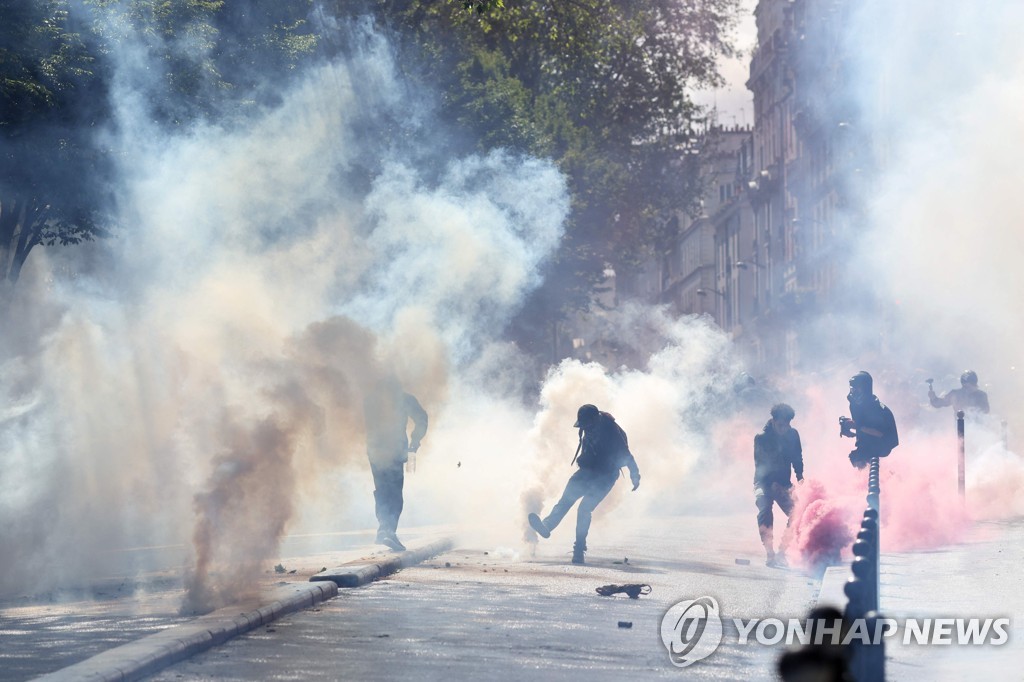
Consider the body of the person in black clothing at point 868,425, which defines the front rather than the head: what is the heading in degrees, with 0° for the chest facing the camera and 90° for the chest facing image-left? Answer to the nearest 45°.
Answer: approximately 90°

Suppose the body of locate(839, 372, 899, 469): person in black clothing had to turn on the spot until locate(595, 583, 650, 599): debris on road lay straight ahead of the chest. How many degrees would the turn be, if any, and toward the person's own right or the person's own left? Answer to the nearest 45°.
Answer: approximately 45° to the person's own left

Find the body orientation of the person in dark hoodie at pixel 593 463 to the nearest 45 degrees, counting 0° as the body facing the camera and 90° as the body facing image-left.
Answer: approximately 45°

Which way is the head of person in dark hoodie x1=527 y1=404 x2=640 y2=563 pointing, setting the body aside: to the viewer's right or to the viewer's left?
to the viewer's left

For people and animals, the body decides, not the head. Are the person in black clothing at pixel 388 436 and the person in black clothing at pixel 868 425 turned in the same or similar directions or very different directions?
very different directions

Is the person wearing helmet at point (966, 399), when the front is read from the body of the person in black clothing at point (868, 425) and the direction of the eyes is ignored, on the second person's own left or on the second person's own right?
on the second person's own right

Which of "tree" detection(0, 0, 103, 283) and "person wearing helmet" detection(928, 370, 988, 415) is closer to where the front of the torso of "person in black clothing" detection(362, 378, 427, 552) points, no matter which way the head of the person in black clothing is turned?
the person wearing helmet

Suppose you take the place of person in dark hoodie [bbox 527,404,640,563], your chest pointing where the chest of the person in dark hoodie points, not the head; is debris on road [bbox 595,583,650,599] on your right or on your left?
on your left

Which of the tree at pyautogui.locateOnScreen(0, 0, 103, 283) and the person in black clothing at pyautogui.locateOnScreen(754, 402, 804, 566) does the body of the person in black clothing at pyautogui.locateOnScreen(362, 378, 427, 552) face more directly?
the person in black clothing

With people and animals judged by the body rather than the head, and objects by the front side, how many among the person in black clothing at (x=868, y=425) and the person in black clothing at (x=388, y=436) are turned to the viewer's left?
1
